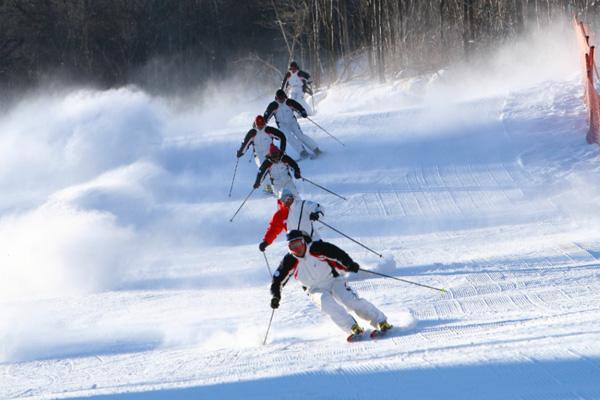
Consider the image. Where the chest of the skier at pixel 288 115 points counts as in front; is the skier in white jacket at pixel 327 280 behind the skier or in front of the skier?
in front

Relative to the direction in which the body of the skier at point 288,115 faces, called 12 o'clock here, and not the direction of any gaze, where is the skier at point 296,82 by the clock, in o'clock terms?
the skier at point 296,82 is roughly at 6 o'clock from the skier at point 288,115.

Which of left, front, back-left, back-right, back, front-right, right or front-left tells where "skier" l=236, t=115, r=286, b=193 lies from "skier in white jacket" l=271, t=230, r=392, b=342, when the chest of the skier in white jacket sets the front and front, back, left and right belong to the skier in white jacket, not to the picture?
back-right

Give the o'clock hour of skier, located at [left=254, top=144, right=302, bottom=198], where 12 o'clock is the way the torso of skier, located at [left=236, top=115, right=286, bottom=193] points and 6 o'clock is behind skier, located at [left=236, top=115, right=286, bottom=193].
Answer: skier, located at [left=254, top=144, right=302, bottom=198] is roughly at 12 o'clock from skier, located at [left=236, top=115, right=286, bottom=193].

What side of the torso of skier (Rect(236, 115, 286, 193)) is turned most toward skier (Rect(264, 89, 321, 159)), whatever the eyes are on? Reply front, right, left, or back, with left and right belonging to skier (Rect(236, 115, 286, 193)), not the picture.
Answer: back

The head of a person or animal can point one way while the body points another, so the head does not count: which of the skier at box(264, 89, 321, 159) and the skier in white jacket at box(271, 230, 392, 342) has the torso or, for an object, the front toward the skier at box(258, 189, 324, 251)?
the skier at box(264, 89, 321, 159)

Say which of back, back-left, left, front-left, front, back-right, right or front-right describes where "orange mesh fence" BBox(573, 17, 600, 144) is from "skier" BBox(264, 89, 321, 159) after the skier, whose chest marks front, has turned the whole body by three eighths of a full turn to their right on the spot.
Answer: back-right

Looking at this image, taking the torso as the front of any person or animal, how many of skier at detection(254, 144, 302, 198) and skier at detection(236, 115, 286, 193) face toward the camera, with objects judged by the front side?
2

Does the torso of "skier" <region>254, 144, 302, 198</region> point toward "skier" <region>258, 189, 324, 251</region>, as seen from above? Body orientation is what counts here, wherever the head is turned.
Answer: yes

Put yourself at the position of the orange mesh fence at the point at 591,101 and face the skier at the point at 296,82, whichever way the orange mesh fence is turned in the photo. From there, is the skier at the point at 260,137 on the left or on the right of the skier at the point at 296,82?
left

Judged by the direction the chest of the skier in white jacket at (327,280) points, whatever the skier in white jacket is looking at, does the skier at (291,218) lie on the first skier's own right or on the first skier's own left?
on the first skier's own right
